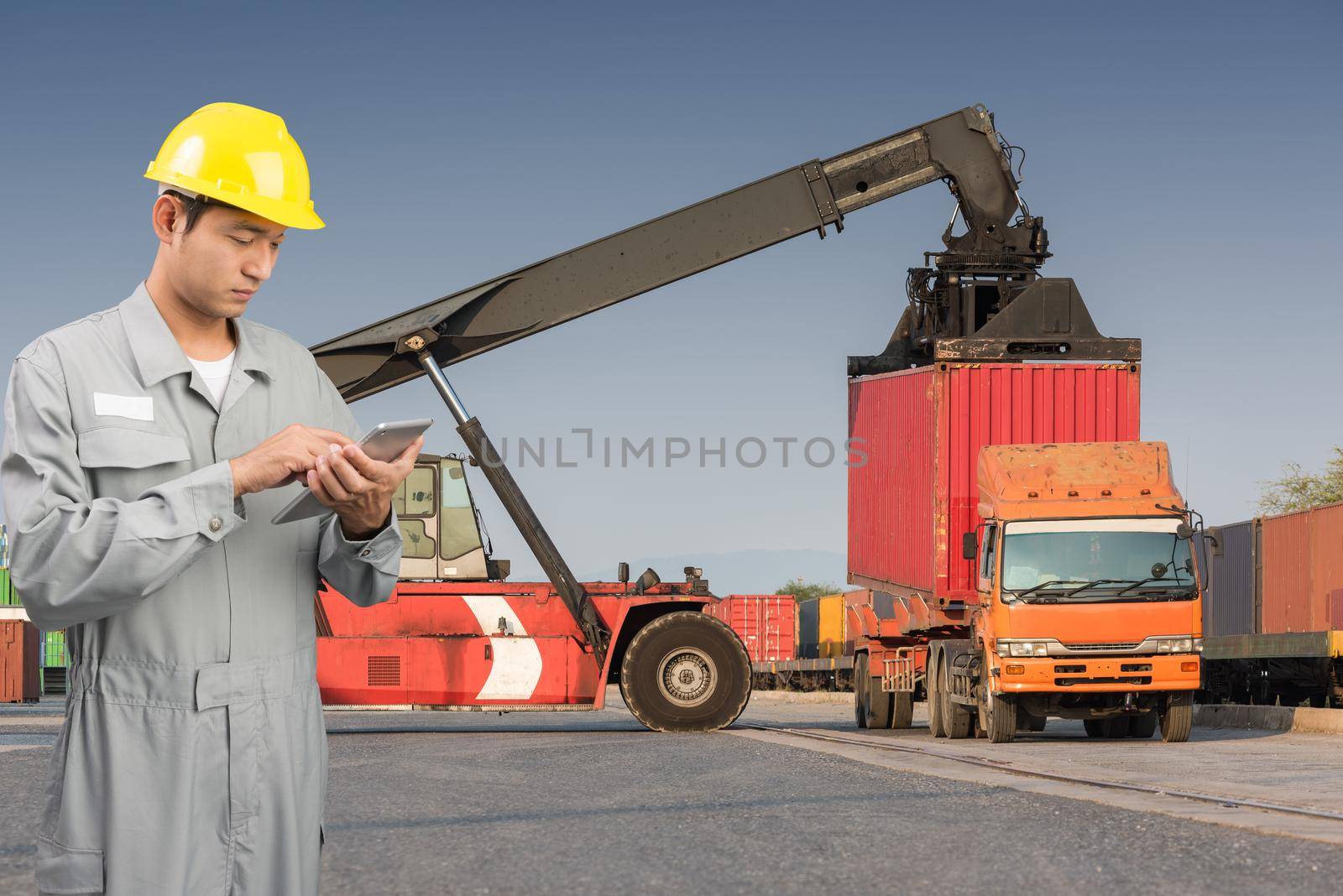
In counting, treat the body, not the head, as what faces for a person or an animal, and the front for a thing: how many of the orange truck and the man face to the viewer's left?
0

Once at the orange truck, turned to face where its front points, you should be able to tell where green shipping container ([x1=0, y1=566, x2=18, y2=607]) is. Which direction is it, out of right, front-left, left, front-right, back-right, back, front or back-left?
back-right

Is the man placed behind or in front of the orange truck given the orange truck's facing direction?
in front

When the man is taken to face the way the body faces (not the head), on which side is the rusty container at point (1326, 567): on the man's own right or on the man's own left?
on the man's own left

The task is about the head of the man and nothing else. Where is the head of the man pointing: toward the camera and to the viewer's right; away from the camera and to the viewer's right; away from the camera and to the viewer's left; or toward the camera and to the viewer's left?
toward the camera and to the viewer's right

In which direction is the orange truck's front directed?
toward the camera

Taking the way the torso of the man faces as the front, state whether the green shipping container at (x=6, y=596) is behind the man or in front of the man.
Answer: behind

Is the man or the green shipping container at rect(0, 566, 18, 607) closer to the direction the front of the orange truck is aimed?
the man

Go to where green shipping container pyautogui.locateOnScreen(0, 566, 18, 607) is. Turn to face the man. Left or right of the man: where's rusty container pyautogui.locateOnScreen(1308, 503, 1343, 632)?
left

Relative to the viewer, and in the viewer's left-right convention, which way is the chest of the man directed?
facing the viewer and to the right of the viewer
